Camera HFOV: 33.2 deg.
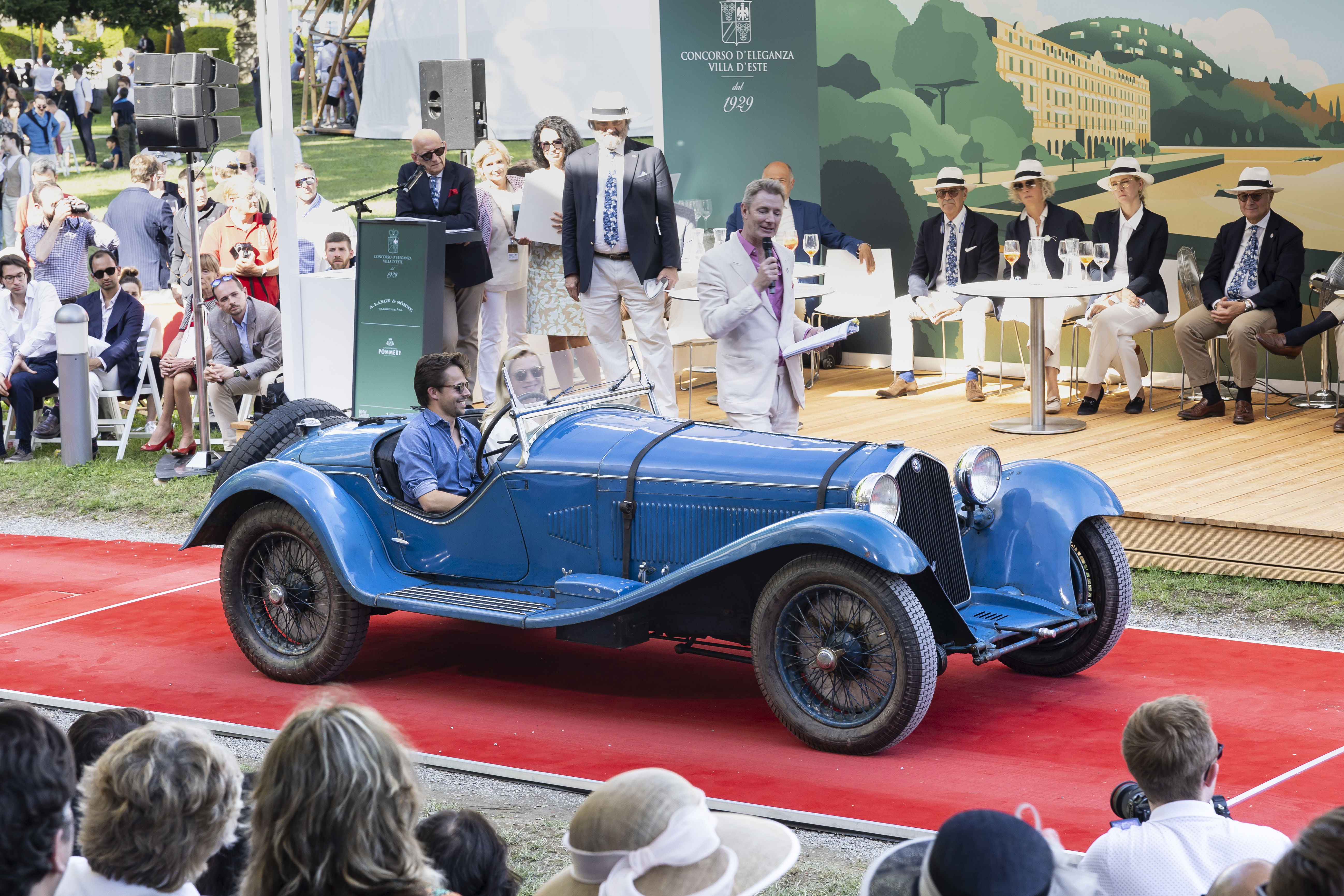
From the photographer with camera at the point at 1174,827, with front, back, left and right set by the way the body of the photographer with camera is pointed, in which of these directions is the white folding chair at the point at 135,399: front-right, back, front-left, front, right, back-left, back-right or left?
front-left

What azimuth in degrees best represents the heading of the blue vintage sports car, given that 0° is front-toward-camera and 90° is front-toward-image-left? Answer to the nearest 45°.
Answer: approximately 315°

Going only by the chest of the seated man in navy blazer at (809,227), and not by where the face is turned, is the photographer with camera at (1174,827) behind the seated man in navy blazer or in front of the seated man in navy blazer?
in front

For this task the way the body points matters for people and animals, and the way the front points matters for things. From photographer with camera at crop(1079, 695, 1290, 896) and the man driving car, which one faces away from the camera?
the photographer with camera

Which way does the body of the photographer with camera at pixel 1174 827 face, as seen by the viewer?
away from the camera

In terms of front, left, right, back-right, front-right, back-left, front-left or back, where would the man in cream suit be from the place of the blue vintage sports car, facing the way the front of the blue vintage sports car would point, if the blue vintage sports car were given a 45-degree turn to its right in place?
back

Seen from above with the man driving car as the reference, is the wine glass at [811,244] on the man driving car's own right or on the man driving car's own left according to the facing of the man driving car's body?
on the man driving car's own left

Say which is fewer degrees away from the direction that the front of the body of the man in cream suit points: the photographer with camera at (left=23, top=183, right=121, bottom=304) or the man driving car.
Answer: the man driving car

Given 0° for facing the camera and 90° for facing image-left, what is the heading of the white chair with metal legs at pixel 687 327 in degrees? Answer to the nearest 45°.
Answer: approximately 315°

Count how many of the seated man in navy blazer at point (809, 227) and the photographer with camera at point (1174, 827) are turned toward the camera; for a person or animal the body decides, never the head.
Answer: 1
